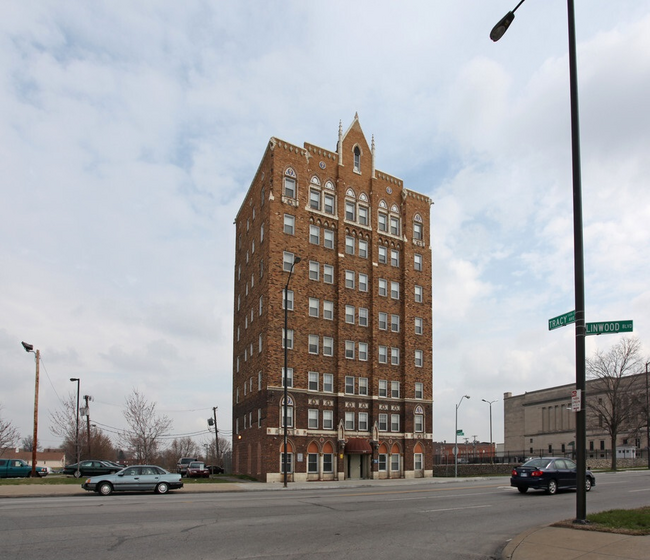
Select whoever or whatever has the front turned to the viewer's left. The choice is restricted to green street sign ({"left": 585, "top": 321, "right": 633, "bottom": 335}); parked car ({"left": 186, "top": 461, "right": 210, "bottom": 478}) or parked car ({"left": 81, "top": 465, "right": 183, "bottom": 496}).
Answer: parked car ({"left": 81, "top": 465, "right": 183, "bottom": 496})

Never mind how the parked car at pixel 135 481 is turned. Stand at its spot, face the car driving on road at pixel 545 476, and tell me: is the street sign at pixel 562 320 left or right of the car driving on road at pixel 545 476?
right

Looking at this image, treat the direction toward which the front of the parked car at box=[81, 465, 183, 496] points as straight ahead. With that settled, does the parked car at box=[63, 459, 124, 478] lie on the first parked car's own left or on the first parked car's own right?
on the first parked car's own right

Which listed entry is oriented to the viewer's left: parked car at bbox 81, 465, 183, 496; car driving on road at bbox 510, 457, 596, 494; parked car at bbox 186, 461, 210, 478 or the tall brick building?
parked car at bbox 81, 465, 183, 496

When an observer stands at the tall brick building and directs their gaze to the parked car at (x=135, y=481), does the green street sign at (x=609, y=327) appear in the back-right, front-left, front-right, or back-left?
front-left

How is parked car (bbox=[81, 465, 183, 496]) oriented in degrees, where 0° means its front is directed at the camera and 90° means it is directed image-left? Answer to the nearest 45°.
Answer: approximately 90°

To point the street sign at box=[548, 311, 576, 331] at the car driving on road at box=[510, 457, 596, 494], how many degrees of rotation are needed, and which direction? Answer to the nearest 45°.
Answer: approximately 135° to its right

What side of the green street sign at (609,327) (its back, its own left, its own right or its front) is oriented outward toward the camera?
front

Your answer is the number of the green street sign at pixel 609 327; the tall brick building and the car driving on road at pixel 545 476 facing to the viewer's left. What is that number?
0
